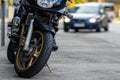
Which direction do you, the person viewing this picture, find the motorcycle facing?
facing the viewer and to the right of the viewer

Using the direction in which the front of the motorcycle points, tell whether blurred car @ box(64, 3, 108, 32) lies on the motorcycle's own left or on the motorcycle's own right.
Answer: on the motorcycle's own left
